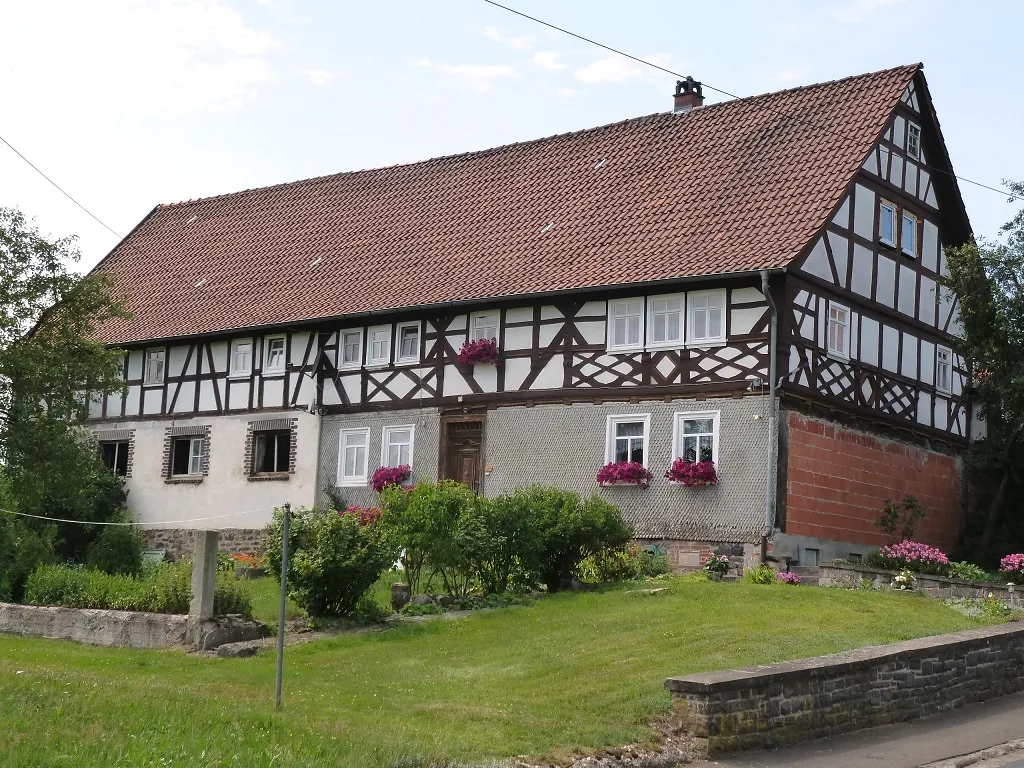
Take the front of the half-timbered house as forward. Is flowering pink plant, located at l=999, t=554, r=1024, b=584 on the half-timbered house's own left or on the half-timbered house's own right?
on the half-timbered house's own left

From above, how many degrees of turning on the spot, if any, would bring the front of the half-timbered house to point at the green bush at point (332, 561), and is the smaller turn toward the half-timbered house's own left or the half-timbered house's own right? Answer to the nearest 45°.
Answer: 0° — it already faces it

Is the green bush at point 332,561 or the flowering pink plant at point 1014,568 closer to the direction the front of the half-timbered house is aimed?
the green bush

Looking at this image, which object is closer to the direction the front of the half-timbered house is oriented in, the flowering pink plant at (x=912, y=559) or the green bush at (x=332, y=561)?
the green bush

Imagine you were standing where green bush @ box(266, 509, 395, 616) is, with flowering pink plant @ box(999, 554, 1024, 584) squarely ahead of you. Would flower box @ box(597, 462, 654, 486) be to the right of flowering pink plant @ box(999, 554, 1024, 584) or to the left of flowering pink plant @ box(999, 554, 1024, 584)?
left

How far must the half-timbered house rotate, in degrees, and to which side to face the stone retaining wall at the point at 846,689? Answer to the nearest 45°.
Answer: approximately 45° to its left

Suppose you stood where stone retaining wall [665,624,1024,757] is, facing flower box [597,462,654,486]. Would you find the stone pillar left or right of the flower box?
left

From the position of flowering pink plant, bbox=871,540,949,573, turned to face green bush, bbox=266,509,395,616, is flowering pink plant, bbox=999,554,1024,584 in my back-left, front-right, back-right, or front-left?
back-left

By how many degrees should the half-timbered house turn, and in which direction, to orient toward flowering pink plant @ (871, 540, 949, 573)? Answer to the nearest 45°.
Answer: approximately 90° to its left

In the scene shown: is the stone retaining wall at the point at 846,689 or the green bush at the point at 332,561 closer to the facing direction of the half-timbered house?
the green bush

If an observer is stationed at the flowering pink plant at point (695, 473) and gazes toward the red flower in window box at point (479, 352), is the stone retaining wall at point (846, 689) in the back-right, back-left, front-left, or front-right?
back-left

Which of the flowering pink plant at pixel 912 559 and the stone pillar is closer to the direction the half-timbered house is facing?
the stone pillar

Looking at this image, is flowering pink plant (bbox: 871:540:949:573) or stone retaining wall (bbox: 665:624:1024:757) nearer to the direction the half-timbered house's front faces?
the stone retaining wall

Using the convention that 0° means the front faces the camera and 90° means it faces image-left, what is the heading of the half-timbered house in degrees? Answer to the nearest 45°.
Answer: approximately 45°

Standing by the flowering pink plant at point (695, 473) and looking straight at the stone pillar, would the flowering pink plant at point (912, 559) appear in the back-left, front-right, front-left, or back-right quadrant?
back-left
